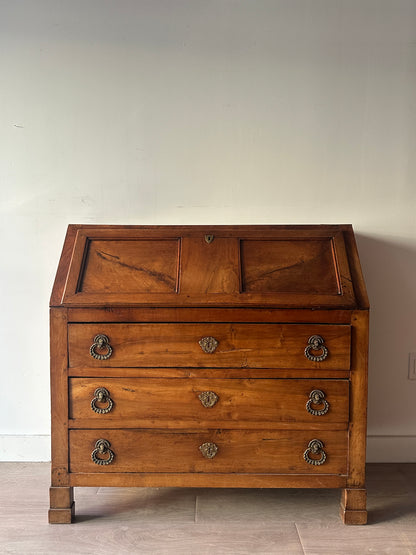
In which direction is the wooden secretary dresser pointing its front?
toward the camera
